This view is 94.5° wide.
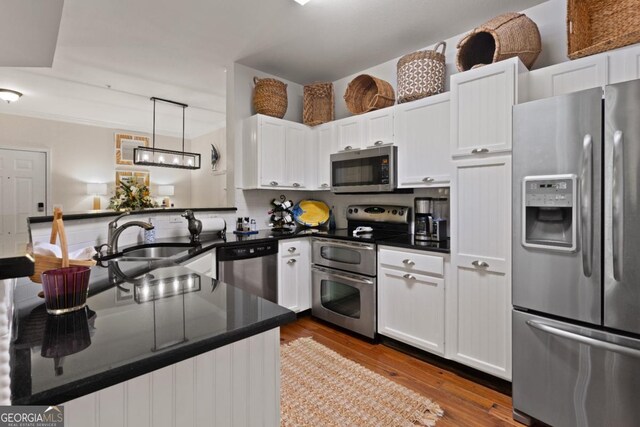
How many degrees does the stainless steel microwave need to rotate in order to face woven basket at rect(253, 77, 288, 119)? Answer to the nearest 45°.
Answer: approximately 45° to its right

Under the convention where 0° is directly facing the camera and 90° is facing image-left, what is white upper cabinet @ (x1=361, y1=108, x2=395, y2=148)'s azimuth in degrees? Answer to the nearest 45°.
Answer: approximately 45°

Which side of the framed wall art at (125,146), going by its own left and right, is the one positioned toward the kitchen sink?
front

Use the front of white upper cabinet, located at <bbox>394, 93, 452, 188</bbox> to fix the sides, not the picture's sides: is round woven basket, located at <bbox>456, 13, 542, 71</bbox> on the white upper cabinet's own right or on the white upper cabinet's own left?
on the white upper cabinet's own left

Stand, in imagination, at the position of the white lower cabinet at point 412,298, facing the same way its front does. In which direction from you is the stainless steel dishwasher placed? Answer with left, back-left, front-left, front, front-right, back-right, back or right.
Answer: front-right

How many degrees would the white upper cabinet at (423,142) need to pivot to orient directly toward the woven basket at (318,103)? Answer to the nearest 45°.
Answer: approximately 90° to its right

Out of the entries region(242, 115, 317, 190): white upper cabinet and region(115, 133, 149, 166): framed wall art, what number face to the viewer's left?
0

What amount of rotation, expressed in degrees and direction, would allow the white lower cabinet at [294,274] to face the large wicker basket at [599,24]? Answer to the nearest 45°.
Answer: approximately 90° to its left

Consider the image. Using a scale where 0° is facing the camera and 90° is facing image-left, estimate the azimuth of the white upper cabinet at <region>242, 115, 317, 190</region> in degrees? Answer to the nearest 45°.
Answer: approximately 315°
